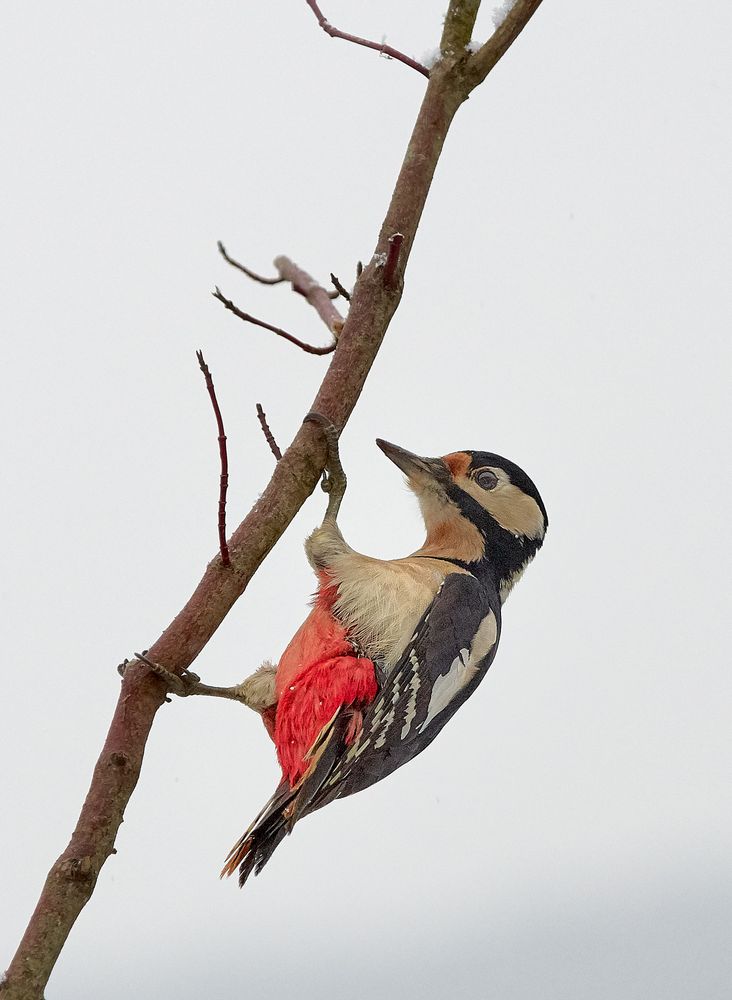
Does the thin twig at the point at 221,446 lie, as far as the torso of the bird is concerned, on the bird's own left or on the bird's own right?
on the bird's own left

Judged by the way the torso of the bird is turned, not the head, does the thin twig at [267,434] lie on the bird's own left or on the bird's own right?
on the bird's own left
